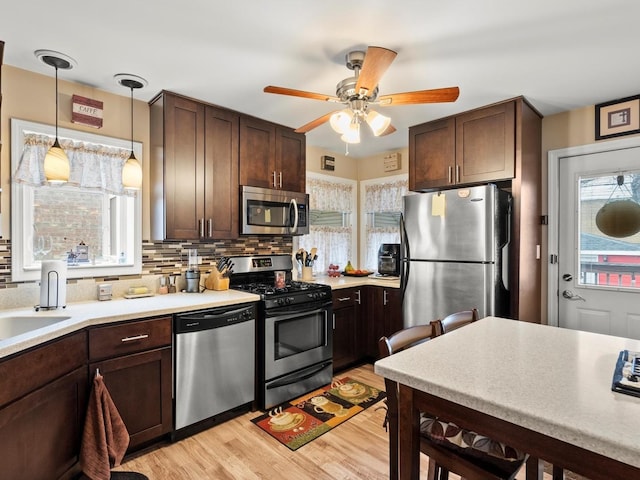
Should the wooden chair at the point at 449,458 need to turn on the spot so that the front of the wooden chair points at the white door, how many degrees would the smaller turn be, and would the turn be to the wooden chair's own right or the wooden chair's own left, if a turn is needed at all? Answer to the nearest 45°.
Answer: approximately 90° to the wooden chair's own left

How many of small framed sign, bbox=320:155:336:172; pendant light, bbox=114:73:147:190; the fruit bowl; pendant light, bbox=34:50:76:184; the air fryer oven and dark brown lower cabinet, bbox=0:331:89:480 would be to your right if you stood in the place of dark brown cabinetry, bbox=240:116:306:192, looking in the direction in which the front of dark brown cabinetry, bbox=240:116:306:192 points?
3

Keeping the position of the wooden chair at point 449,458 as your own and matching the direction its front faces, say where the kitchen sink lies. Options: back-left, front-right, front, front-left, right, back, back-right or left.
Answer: back-right
